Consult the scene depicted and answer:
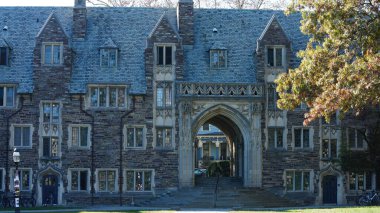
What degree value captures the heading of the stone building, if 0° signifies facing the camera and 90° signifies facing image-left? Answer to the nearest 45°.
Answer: approximately 0°
